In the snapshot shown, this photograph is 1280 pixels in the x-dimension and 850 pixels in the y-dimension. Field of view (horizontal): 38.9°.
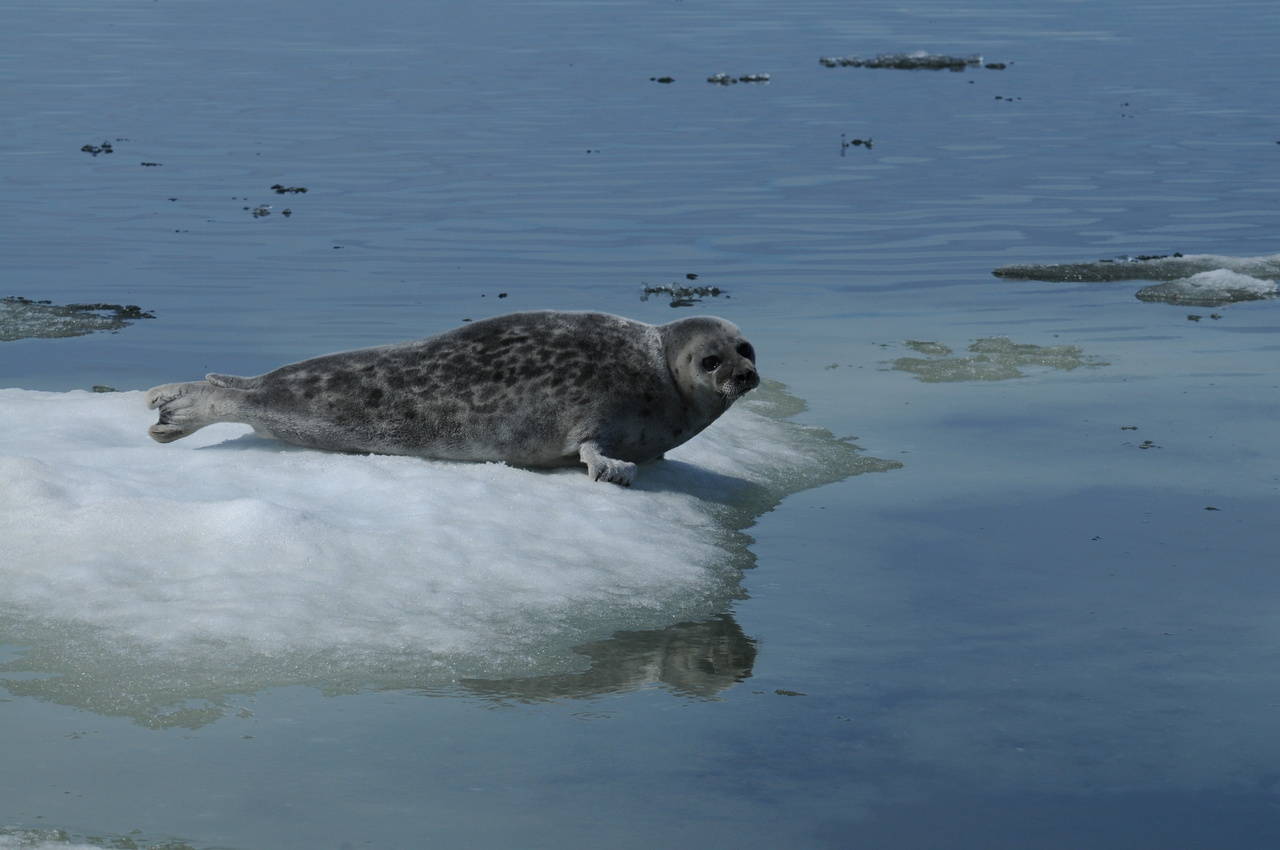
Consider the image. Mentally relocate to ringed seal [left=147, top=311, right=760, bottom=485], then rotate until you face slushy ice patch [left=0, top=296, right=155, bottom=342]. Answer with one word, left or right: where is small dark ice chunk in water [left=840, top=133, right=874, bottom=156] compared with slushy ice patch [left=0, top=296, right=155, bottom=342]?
right

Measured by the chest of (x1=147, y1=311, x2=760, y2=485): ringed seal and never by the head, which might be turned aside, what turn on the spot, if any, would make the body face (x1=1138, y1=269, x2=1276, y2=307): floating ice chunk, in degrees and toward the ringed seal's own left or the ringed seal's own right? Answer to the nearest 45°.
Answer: approximately 45° to the ringed seal's own left

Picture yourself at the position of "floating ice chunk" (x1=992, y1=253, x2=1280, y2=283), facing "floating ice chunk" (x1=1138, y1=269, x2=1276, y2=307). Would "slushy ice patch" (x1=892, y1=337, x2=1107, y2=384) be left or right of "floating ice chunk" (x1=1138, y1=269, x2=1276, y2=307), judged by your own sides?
right

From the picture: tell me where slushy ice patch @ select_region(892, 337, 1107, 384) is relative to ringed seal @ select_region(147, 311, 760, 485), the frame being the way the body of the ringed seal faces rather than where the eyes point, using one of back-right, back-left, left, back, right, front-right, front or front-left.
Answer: front-left

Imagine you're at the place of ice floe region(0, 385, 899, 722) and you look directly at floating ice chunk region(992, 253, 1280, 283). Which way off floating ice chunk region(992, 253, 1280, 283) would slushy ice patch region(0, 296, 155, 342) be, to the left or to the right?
left

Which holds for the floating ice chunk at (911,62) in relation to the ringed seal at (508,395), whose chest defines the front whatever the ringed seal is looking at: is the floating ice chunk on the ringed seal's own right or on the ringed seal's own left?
on the ringed seal's own left

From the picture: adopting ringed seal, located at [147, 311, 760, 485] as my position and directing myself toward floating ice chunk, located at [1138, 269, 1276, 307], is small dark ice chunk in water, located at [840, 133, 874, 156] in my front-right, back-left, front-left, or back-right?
front-left

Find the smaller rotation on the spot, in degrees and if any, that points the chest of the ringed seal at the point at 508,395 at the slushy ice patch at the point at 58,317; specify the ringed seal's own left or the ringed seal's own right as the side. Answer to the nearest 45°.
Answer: approximately 135° to the ringed seal's own left

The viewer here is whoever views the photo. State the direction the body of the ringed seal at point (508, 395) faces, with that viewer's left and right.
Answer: facing to the right of the viewer

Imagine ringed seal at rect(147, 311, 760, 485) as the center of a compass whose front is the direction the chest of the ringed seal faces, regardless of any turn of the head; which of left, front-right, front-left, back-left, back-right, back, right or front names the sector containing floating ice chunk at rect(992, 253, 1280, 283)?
front-left

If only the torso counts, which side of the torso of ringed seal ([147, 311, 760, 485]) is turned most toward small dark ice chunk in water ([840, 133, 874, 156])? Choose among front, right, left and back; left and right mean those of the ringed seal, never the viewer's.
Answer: left

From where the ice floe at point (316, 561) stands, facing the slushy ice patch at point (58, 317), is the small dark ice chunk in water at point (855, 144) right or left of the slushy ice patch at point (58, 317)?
right
